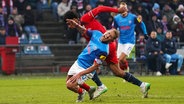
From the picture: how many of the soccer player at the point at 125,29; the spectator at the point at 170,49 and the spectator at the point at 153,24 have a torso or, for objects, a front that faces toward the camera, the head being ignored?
3

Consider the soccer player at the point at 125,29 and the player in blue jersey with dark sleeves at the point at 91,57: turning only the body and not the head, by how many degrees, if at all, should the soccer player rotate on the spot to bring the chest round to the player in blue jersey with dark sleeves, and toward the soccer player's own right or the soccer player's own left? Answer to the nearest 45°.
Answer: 0° — they already face them

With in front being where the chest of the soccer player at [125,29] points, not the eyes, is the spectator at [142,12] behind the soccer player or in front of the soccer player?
behind

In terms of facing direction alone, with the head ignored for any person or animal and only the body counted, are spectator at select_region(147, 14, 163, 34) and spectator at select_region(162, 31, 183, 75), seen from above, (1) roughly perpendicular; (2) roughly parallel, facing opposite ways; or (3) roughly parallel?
roughly parallel

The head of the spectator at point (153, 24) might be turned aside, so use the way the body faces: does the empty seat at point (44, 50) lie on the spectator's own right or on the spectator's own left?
on the spectator's own right

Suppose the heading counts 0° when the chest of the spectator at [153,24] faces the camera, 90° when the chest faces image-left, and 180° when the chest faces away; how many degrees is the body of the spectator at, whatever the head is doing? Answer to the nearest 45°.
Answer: approximately 0°

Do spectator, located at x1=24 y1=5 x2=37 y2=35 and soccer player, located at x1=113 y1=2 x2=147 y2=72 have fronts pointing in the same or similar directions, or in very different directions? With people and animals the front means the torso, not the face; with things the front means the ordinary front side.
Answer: same or similar directions

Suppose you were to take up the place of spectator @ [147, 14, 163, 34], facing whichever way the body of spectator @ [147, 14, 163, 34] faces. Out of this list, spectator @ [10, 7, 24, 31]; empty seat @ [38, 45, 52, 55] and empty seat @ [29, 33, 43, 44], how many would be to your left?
0

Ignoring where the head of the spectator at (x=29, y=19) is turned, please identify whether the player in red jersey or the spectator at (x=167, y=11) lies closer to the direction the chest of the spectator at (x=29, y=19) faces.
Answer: the player in red jersey

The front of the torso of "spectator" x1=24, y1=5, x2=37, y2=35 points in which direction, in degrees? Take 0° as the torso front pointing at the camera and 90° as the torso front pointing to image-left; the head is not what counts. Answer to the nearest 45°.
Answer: approximately 0°

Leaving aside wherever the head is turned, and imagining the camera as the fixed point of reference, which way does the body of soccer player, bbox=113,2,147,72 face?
toward the camera

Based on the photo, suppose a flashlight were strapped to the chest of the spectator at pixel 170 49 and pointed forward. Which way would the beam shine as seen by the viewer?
toward the camera
